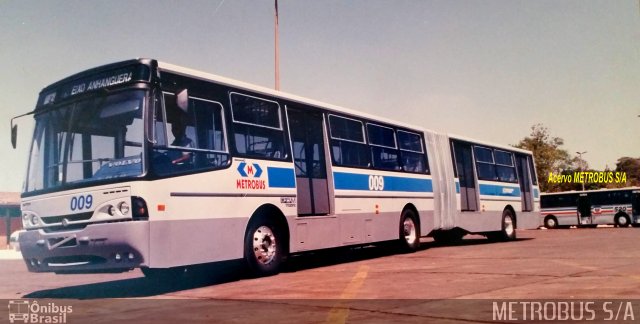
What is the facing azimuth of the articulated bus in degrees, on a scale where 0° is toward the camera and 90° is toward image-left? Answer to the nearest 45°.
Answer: approximately 45°

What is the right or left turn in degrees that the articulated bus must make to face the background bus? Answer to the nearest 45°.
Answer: approximately 180°
